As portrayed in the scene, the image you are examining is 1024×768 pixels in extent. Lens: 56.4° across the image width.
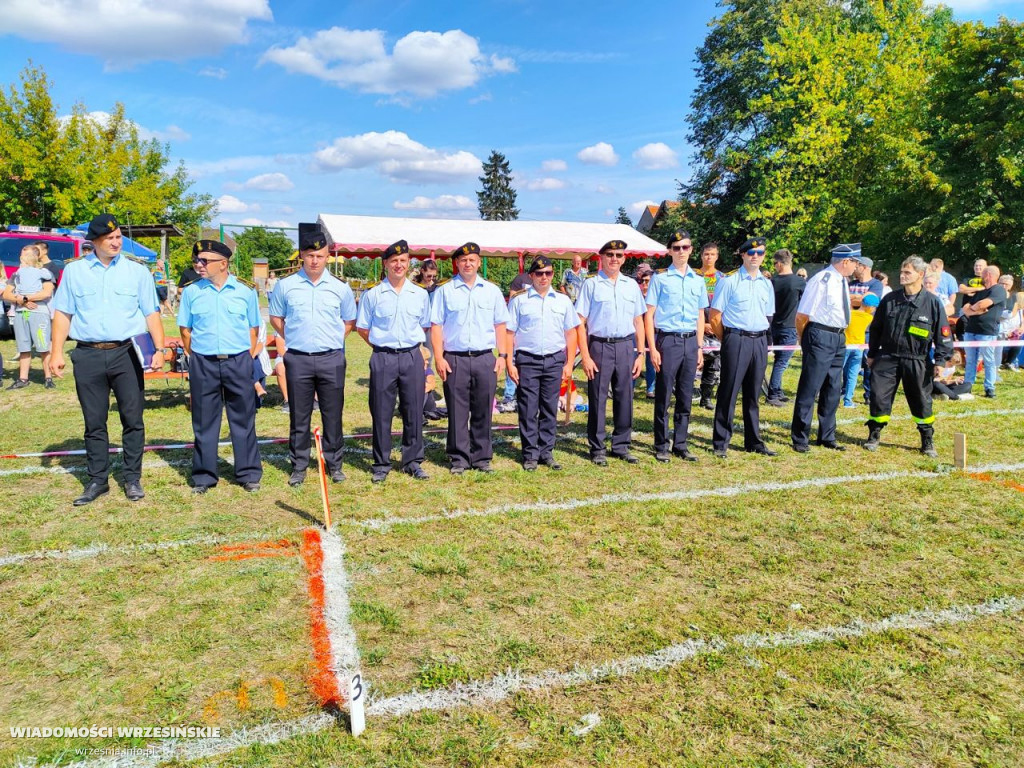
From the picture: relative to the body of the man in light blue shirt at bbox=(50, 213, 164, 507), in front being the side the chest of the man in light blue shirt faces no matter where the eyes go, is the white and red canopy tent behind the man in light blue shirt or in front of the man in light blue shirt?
behind

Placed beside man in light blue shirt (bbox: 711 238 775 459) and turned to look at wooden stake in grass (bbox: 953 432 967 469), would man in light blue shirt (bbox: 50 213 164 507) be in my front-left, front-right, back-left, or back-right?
back-right

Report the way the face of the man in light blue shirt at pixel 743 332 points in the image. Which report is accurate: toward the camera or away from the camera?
toward the camera

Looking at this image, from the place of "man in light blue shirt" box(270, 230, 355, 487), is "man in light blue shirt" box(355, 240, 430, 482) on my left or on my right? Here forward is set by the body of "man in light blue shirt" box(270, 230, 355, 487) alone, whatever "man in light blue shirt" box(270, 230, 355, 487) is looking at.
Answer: on my left

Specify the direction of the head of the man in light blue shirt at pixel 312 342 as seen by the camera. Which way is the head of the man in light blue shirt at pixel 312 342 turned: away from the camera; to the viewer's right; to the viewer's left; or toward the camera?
toward the camera

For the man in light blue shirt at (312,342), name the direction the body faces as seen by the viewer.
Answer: toward the camera

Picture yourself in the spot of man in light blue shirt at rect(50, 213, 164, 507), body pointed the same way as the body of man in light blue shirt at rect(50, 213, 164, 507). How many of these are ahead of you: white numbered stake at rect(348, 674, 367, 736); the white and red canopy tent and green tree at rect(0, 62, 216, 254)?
1

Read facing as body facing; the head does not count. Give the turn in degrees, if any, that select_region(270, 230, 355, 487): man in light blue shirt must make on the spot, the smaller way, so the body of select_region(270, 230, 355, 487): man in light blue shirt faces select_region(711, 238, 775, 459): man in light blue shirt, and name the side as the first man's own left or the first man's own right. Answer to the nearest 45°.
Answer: approximately 90° to the first man's own left

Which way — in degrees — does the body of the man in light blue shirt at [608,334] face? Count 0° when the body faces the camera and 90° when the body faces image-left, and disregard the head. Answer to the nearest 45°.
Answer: approximately 0°

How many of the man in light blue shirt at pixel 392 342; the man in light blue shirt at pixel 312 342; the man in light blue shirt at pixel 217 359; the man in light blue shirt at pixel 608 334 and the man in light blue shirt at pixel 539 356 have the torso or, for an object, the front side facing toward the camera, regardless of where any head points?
5

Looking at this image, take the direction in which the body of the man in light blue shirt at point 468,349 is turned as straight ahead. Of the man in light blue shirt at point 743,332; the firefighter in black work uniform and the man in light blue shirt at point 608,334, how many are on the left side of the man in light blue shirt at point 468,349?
3

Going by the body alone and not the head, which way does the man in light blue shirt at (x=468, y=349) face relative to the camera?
toward the camera

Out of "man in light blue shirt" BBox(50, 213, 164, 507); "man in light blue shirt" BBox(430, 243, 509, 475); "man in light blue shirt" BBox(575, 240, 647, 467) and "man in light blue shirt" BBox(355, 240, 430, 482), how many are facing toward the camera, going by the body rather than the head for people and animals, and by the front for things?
4

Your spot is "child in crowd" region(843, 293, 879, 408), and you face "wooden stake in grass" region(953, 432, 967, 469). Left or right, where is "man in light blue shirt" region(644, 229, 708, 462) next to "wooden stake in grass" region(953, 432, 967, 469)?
right

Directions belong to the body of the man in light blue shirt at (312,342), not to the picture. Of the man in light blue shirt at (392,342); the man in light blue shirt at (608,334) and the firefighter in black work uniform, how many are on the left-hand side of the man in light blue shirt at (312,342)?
3
